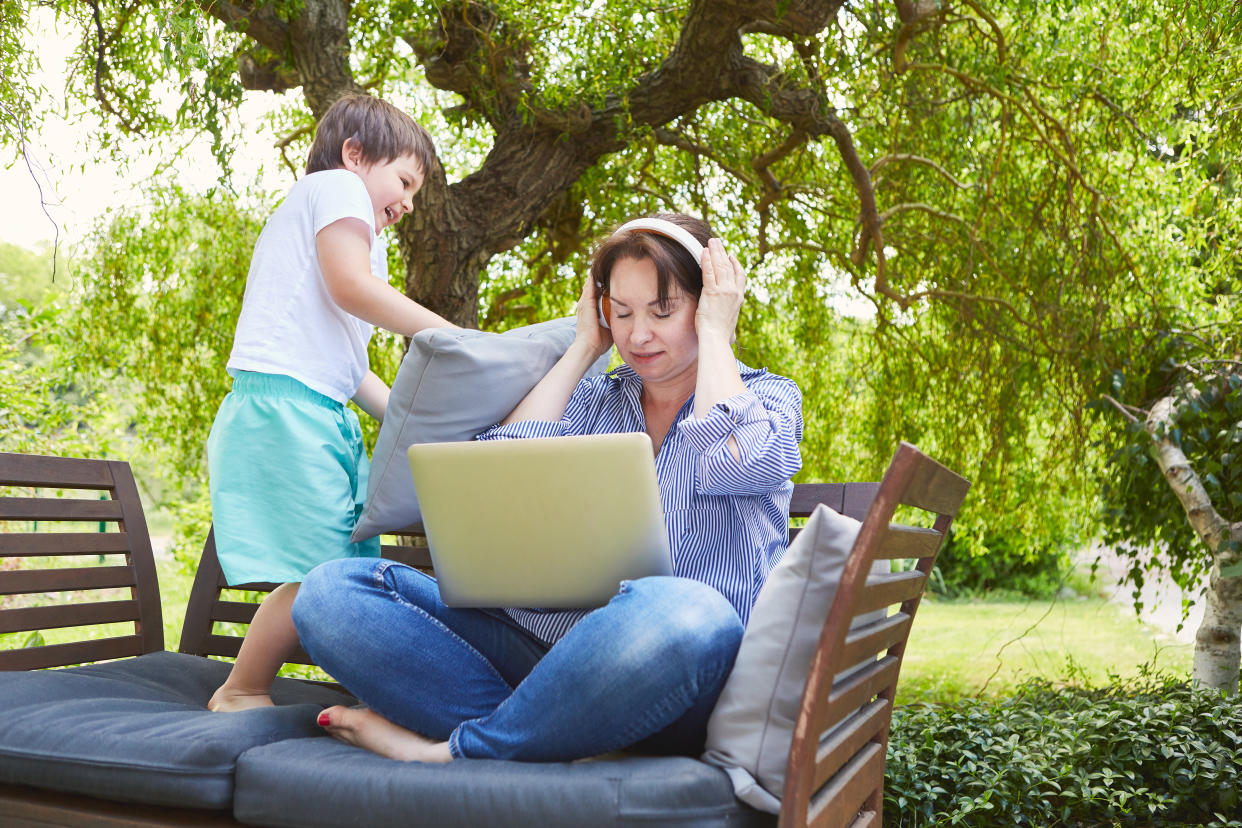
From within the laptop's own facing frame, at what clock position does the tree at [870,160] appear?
The tree is roughly at 1 o'clock from the laptop.

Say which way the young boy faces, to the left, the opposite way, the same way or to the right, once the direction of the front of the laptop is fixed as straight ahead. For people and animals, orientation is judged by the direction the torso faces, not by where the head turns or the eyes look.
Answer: to the right

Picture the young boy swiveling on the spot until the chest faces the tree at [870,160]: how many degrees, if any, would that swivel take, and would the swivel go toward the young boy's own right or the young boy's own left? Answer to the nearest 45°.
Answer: approximately 45° to the young boy's own left

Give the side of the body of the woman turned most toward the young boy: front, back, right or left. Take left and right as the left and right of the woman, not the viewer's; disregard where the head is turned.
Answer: right

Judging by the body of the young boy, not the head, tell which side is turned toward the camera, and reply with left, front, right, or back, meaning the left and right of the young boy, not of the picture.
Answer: right

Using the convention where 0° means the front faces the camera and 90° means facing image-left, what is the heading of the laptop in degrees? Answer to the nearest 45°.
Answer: approximately 180°

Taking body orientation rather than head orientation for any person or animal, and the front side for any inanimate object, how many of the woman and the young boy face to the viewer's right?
1

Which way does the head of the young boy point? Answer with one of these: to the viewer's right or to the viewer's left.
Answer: to the viewer's right

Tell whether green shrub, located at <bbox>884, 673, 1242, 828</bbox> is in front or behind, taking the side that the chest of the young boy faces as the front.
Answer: in front

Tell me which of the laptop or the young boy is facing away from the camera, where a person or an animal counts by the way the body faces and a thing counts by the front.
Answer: the laptop

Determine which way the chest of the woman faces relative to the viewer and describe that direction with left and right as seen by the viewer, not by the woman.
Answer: facing the viewer and to the left of the viewer
